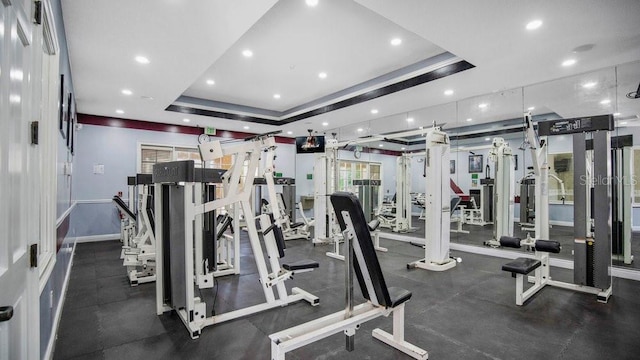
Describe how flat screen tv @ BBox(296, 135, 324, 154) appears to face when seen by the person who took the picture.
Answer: facing the viewer

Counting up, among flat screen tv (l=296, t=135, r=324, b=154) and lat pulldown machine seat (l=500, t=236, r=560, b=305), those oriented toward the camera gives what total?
1

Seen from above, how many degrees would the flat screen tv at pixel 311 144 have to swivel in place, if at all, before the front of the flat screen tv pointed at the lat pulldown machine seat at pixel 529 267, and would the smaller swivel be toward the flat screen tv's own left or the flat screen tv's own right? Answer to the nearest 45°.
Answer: approximately 45° to the flat screen tv's own left

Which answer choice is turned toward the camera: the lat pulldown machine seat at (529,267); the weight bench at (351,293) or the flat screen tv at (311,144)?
the flat screen tv

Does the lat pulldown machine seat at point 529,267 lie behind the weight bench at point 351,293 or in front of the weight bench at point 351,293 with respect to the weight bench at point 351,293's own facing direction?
in front

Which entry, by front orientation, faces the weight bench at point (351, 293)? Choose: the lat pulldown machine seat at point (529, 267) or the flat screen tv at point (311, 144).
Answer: the flat screen tv

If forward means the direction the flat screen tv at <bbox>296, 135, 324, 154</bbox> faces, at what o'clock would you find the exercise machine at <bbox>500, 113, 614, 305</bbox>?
The exercise machine is roughly at 11 o'clock from the flat screen tv.

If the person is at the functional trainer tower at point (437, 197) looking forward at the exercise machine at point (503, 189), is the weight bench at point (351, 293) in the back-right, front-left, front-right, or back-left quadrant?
back-right

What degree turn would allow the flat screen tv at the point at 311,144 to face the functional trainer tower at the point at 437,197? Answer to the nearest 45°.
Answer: approximately 45° to its left
